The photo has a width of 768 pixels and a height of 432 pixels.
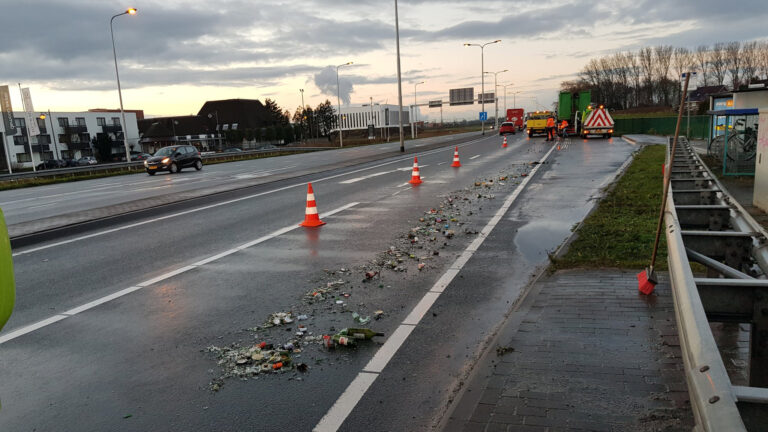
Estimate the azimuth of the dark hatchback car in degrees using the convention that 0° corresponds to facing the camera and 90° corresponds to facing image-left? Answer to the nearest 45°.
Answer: approximately 45°

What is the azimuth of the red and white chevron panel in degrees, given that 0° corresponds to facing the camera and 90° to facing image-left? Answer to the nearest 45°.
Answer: approximately 0°

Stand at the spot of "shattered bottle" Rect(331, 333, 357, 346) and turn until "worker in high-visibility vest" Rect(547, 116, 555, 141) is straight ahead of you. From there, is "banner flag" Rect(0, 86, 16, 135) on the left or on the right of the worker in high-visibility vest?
left

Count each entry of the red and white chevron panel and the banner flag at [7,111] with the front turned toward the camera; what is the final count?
2

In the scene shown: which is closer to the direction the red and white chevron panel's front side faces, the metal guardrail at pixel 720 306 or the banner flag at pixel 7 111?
the metal guardrail

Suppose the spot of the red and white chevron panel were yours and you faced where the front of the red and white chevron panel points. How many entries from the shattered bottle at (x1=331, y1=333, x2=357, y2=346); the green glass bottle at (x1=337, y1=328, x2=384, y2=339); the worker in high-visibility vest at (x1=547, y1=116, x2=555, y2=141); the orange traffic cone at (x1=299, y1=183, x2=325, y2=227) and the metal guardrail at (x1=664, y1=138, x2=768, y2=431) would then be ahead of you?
4

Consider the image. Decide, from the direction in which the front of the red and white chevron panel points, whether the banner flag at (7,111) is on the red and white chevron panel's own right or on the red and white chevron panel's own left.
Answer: on the red and white chevron panel's own right

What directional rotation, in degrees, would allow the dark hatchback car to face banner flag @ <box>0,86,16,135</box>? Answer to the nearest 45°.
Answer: approximately 90° to its right

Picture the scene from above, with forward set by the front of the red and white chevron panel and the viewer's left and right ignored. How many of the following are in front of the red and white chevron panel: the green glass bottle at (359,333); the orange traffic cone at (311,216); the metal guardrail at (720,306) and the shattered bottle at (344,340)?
4

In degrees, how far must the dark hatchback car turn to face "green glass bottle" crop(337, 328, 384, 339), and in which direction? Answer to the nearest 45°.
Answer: approximately 45° to its left

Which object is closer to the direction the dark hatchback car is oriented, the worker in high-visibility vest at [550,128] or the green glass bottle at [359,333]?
the green glass bottle

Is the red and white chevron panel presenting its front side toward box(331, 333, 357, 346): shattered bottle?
yes

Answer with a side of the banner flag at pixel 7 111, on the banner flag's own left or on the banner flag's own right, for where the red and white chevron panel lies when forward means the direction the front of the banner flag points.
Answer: on the banner flag's own left

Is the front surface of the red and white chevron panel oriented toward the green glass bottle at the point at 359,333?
yes
